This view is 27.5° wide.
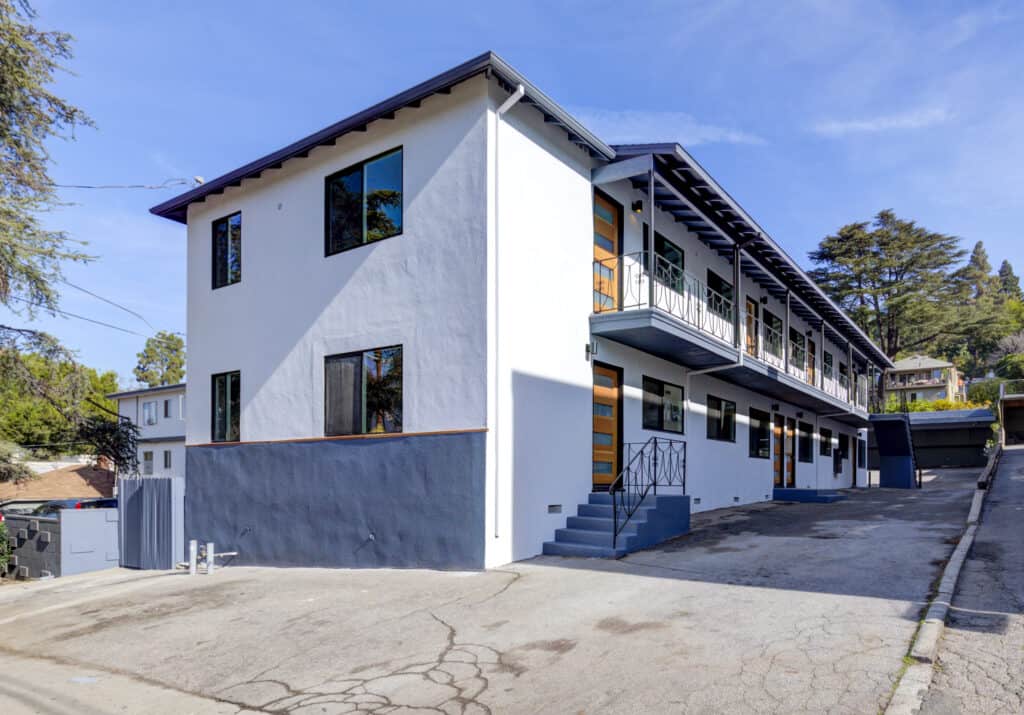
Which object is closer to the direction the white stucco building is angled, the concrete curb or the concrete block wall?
the concrete curb

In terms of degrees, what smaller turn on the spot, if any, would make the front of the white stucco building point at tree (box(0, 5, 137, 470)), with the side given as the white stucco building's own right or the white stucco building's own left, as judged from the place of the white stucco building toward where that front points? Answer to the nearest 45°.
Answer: approximately 180°

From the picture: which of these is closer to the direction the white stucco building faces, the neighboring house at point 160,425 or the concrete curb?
the concrete curb

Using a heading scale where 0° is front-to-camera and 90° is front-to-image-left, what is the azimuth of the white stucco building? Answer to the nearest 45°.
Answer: approximately 315°
